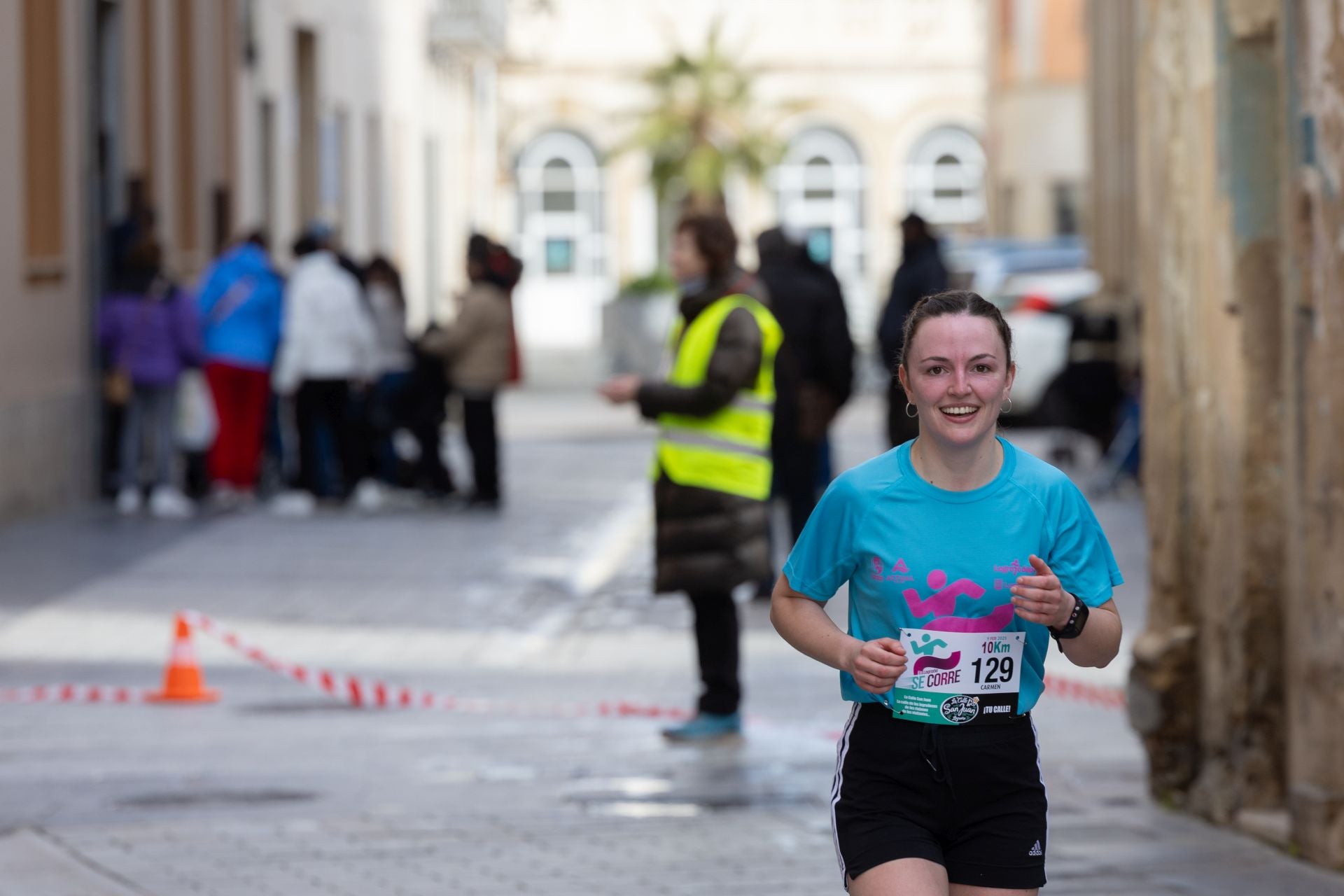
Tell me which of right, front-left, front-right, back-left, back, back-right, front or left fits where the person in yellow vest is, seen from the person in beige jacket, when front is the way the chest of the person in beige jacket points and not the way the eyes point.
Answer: left

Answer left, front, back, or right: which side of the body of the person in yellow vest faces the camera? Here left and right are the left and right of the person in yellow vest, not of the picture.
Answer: left

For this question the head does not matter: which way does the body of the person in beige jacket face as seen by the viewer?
to the viewer's left

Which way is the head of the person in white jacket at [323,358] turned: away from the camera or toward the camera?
away from the camera

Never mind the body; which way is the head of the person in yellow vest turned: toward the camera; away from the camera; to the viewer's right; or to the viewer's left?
to the viewer's left

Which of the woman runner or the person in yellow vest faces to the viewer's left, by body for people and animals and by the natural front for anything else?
the person in yellow vest

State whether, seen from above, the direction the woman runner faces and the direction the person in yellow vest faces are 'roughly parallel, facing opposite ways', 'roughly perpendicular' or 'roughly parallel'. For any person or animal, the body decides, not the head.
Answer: roughly perpendicular

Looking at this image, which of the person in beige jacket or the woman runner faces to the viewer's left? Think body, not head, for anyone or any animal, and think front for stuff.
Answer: the person in beige jacket

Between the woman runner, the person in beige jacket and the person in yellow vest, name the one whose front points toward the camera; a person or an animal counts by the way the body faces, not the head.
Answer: the woman runner

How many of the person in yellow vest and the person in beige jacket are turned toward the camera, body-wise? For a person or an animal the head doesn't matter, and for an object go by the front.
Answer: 0

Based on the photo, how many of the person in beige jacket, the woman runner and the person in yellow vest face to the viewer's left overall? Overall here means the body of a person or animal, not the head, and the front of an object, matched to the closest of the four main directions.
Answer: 2

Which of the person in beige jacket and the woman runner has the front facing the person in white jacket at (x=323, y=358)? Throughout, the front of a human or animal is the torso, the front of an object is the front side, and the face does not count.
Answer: the person in beige jacket

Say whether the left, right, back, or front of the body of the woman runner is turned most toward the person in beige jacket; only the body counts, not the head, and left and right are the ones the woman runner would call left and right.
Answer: back

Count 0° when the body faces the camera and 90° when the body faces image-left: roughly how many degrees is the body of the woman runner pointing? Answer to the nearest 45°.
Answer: approximately 0°

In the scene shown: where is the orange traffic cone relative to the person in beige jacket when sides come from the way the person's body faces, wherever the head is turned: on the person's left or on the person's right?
on the person's left

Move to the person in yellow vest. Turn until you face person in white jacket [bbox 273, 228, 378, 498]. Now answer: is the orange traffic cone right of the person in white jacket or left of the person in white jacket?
left
